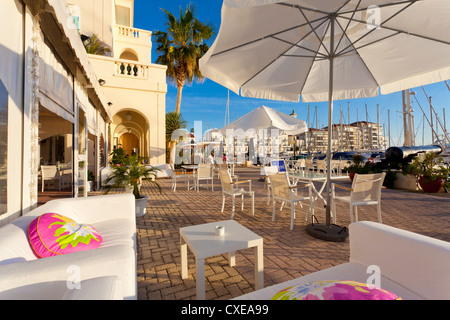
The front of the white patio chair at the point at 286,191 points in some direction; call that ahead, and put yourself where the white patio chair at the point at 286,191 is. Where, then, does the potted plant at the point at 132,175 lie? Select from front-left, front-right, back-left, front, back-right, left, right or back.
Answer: back-left

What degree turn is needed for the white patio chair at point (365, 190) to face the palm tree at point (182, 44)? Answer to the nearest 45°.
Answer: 0° — it already faces it

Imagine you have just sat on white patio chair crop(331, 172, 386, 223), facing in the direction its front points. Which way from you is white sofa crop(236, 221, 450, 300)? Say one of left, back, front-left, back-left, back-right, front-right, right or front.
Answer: back-left

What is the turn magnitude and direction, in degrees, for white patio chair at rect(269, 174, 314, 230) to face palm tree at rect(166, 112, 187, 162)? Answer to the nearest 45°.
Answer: approximately 90° to its left

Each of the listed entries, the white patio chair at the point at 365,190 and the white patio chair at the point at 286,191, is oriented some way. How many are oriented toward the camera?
0

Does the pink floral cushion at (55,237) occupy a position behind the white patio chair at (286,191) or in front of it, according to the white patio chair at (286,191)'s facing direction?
behind

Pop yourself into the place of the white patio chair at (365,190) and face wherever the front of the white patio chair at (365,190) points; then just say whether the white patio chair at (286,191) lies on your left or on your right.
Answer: on your left

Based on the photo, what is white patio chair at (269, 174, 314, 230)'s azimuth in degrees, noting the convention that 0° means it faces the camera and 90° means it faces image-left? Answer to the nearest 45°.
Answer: approximately 225°

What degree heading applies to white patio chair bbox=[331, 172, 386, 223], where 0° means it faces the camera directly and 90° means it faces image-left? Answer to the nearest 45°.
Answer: approximately 135°

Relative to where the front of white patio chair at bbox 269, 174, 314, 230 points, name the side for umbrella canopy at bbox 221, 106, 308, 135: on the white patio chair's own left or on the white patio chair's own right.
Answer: on the white patio chair's own left

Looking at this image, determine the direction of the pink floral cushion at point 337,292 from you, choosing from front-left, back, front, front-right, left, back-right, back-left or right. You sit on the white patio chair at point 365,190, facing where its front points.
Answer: back-left
